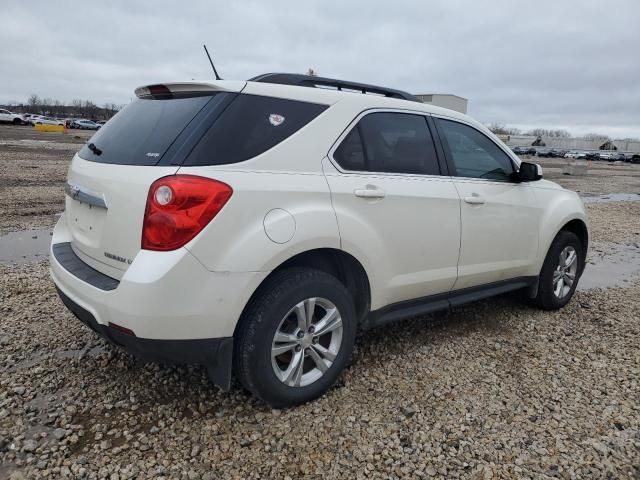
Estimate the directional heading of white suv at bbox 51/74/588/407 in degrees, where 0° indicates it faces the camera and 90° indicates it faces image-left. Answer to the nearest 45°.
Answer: approximately 225°

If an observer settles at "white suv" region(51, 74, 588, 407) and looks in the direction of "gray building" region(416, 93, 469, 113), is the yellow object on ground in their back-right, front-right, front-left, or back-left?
front-left

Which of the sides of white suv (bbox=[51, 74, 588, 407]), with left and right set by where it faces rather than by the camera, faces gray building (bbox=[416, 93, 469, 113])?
front

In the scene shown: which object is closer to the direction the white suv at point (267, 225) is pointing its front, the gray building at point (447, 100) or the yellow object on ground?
the gray building

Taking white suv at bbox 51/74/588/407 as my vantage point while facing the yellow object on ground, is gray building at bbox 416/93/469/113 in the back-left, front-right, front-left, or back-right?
front-right

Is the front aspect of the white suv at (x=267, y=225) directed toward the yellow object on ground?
no
